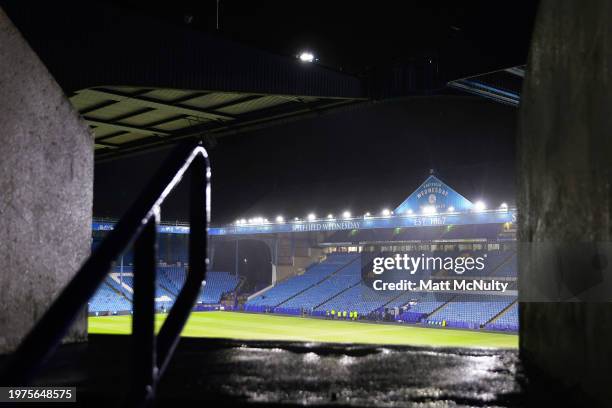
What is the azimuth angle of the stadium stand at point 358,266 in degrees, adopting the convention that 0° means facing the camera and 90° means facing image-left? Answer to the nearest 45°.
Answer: approximately 45°
